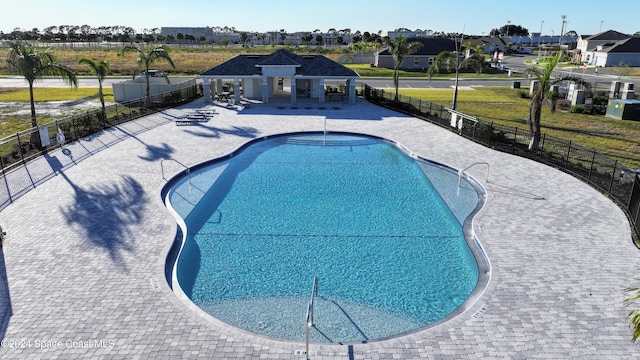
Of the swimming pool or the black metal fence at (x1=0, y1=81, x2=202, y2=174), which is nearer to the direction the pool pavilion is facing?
the swimming pool

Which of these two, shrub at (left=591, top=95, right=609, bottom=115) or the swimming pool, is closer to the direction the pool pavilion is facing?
the swimming pool

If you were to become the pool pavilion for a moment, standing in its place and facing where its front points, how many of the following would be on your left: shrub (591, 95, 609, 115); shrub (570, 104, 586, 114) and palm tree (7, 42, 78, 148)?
2

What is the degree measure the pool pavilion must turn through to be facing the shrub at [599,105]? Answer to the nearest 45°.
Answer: approximately 90° to its left

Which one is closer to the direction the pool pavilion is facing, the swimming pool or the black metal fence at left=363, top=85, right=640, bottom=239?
the swimming pool

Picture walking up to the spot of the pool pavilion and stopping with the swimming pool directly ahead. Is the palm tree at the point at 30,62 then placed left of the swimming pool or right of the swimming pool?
right

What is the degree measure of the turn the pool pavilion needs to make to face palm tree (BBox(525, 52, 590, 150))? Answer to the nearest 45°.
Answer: approximately 45° to its left

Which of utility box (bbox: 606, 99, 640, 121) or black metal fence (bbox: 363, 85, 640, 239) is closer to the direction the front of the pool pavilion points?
the black metal fence

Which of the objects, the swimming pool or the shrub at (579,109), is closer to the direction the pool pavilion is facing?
the swimming pool

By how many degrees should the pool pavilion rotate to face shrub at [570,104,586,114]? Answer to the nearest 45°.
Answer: approximately 90° to its left

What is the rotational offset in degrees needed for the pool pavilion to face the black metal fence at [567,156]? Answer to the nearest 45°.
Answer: approximately 45° to its left

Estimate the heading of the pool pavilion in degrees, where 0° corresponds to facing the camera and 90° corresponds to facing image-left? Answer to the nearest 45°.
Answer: approximately 0°

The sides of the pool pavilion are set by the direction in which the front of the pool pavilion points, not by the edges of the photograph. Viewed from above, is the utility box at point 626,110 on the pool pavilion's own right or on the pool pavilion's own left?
on the pool pavilion's own left
